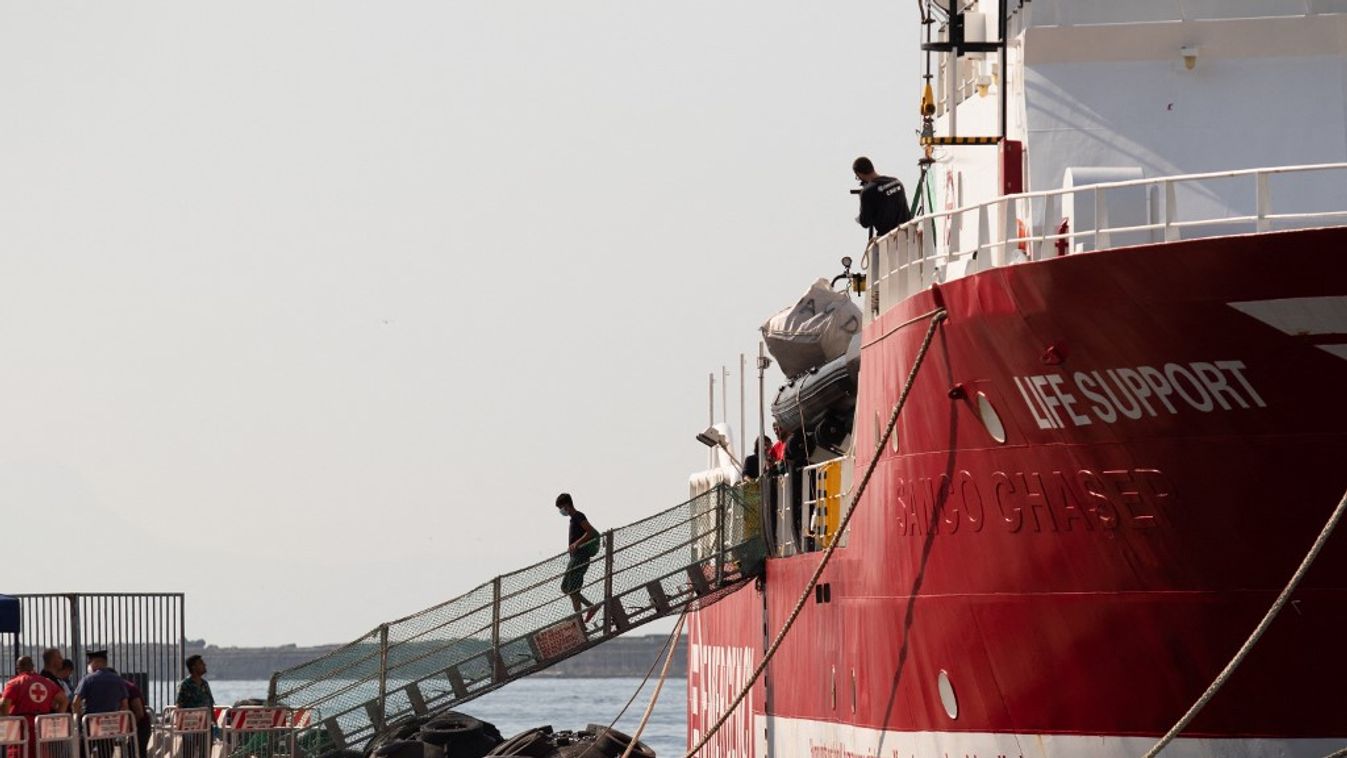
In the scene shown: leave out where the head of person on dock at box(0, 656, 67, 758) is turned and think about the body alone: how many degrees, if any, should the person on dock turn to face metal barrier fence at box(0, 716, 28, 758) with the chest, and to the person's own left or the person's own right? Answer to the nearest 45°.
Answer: approximately 180°

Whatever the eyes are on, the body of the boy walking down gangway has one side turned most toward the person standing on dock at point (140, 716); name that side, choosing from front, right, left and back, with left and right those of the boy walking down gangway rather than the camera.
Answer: front

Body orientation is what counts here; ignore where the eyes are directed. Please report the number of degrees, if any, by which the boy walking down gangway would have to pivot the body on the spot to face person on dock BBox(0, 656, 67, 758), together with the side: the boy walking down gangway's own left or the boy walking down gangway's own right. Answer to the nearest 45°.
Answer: approximately 45° to the boy walking down gangway's own left

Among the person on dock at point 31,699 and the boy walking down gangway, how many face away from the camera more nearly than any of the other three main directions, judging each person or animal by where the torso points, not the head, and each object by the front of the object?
1

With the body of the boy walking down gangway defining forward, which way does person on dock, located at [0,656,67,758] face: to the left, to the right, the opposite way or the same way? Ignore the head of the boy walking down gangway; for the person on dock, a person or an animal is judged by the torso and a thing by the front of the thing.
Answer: to the right

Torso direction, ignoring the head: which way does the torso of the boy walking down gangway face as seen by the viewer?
to the viewer's left

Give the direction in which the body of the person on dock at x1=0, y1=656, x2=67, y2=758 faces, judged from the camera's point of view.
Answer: away from the camera

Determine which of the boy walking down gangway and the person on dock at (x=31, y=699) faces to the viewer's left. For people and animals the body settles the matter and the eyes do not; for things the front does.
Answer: the boy walking down gangway
